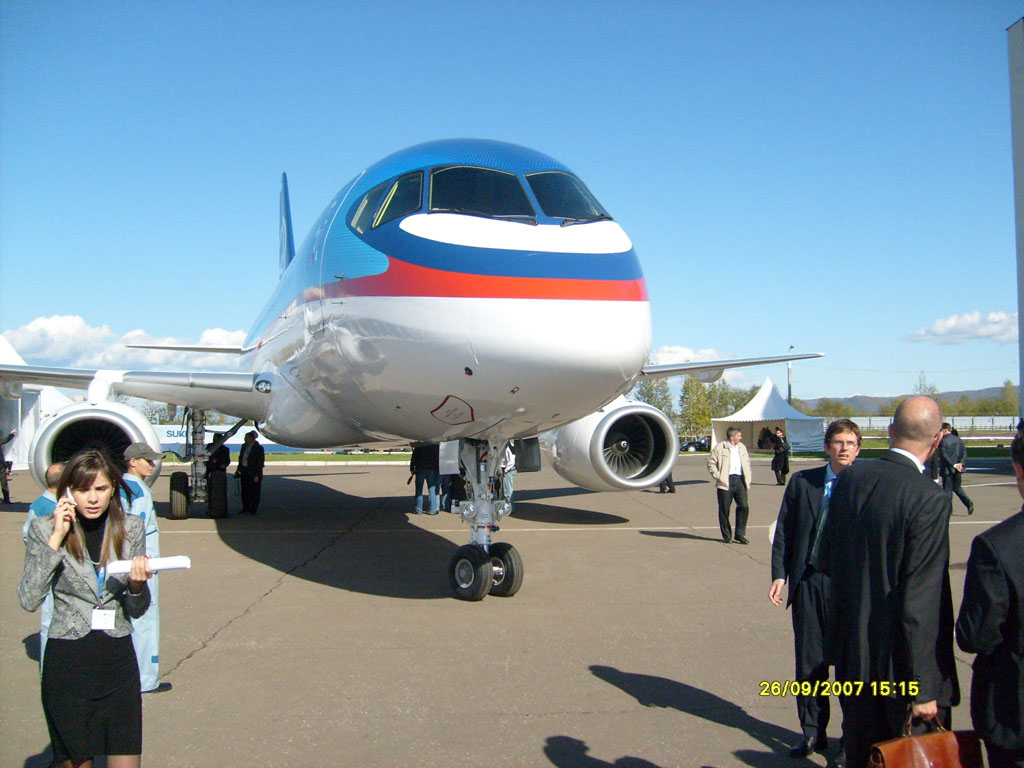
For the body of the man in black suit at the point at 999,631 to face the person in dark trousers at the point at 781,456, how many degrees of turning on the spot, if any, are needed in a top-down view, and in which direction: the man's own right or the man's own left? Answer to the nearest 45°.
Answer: approximately 45° to the man's own right

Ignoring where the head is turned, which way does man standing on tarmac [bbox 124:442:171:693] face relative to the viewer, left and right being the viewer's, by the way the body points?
facing to the right of the viewer

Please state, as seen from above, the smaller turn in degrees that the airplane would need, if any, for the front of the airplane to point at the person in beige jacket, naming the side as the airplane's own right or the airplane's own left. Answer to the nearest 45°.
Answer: approximately 90° to the airplane's own left

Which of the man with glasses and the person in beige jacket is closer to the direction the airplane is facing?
the man with glasses

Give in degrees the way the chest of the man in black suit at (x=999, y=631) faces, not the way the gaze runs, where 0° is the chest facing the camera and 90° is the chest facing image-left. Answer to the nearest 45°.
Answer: approximately 135°

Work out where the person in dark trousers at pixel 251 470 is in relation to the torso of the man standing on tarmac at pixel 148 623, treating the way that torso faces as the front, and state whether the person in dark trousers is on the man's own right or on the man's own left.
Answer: on the man's own left
